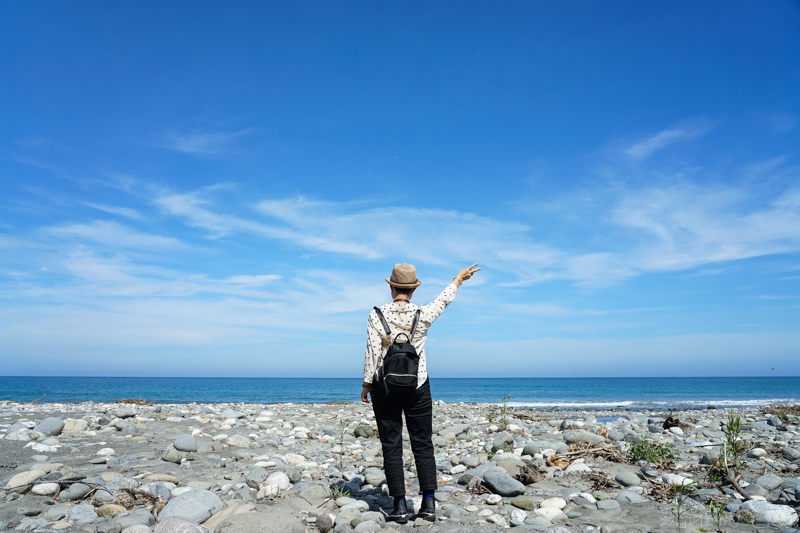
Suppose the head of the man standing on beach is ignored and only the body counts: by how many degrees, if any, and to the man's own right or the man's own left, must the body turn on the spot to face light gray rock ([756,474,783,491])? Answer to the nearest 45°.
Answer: approximately 90° to the man's own right

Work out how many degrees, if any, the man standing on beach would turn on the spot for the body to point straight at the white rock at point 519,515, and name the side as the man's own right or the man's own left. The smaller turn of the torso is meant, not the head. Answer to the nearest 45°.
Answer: approximately 90° to the man's own right

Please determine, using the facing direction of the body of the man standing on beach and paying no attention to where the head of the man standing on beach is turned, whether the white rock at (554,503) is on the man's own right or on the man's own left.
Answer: on the man's own right

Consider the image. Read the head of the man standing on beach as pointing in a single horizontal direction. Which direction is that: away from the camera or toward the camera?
away from the camera

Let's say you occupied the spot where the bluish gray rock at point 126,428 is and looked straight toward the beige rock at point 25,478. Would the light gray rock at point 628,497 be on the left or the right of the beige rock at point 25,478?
left

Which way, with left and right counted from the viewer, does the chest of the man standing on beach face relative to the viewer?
facing away from the viewer

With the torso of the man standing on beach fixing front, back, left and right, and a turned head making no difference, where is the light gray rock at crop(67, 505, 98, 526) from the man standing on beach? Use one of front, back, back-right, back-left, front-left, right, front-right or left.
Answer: left

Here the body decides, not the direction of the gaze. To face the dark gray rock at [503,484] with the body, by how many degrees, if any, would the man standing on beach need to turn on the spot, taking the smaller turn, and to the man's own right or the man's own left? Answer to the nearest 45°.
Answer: approximately 45° to the man's own right

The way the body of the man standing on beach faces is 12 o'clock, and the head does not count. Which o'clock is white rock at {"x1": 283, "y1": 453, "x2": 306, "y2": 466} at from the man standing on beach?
The white rock is roughly at 11 o'clock from the man standing on beach.

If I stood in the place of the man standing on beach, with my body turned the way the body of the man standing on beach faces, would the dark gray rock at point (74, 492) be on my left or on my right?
on my left

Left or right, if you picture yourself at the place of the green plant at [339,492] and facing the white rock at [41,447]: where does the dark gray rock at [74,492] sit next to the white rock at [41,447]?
left

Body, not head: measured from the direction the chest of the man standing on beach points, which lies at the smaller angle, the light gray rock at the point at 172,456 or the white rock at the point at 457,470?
the white rock

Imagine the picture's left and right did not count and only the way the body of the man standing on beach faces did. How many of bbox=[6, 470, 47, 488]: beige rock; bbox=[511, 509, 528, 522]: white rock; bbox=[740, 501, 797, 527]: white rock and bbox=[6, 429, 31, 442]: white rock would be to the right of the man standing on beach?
2

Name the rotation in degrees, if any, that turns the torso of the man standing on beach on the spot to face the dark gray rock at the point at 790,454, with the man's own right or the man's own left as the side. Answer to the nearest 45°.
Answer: approximately 45° to the man's own right

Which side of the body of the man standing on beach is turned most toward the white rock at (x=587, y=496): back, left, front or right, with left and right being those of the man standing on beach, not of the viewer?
right
